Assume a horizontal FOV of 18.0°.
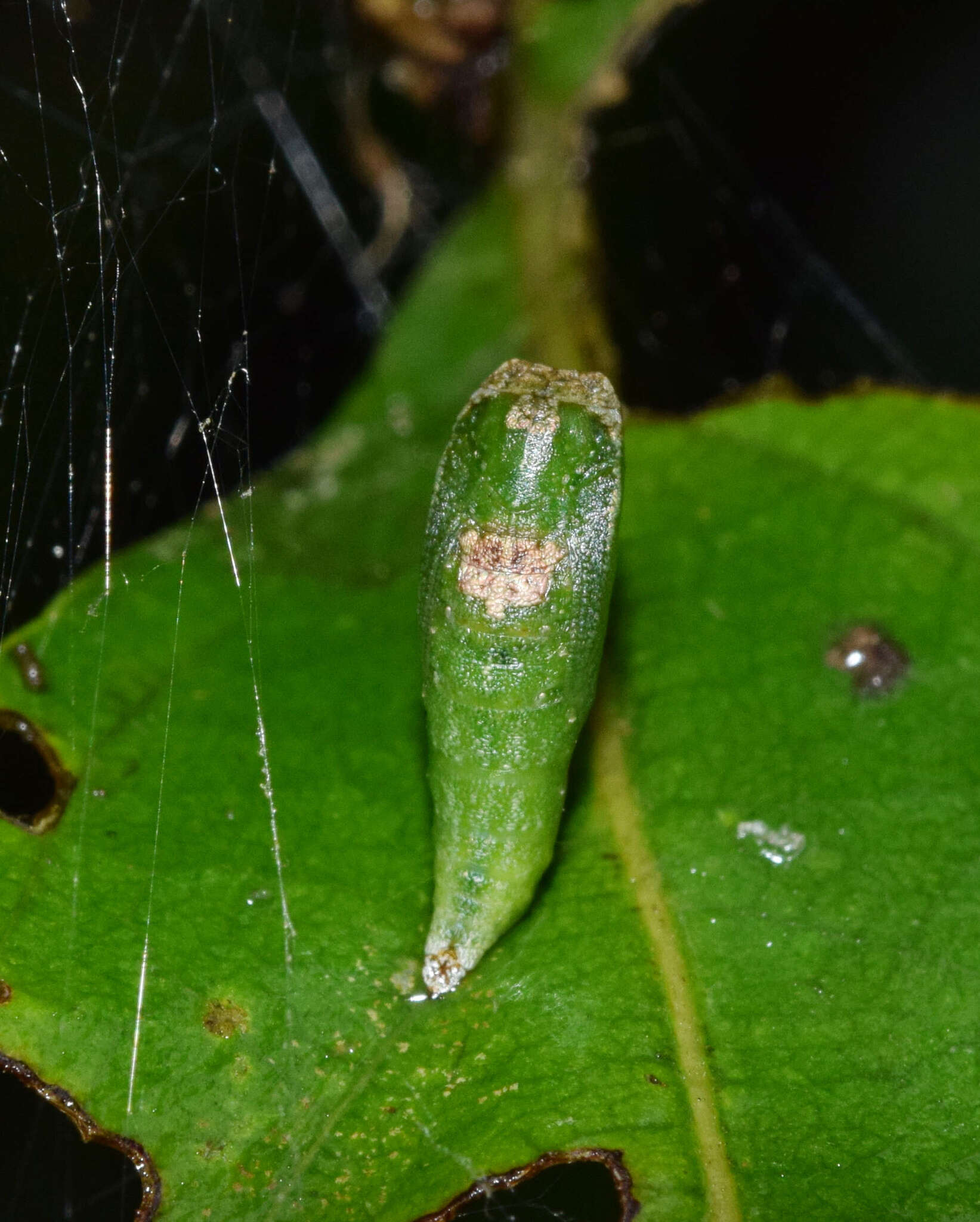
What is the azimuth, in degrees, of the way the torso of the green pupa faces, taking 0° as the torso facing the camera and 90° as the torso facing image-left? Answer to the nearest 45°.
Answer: approximately 180°
